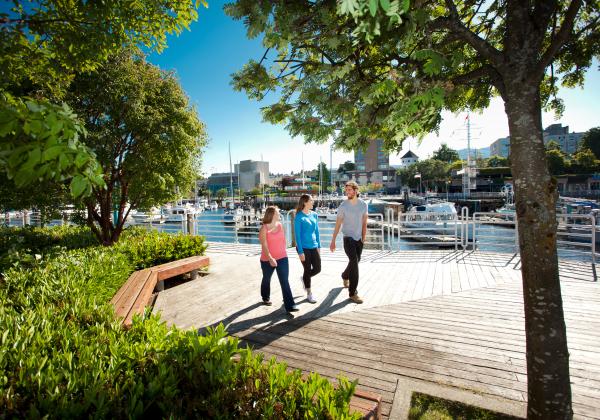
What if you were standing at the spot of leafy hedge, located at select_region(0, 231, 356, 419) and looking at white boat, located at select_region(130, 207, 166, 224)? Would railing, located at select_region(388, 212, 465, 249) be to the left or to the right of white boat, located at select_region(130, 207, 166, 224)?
right

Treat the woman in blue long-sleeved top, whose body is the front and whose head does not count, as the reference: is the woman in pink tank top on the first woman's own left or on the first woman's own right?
on the first woman's own right

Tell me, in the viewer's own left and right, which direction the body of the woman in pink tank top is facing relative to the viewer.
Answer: facing the viewer and to the right of the viewer

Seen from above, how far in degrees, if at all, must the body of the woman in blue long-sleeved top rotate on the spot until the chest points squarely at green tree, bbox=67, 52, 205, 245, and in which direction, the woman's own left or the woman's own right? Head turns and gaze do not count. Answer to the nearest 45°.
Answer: approximately 180°

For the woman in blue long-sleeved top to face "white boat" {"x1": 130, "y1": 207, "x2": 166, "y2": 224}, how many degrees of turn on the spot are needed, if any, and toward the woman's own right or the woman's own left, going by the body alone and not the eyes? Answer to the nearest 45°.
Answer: approximately 180°

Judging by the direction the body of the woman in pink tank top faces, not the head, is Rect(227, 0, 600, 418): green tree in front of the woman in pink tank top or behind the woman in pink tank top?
in front

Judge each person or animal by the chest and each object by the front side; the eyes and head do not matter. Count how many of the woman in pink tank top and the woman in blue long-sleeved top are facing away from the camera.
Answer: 0
